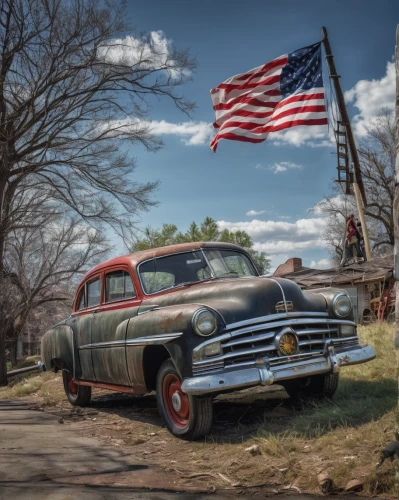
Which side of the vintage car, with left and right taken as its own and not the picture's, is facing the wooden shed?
left

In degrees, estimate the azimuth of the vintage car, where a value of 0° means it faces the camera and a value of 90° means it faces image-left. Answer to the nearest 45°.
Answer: approximately 315°

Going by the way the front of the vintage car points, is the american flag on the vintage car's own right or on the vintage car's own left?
on the vintage car's own left

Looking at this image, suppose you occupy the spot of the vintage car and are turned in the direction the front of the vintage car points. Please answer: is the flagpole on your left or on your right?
on your left
